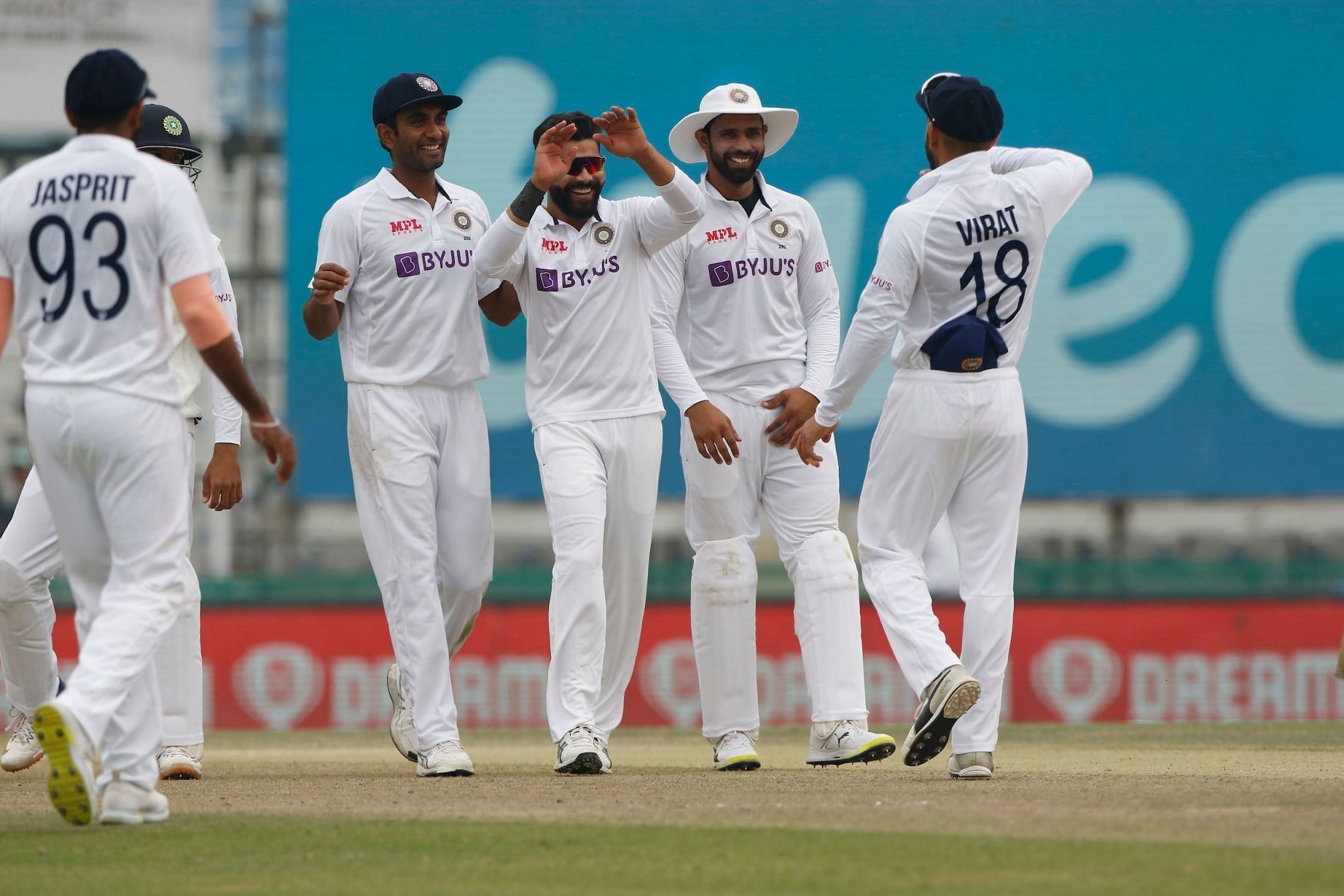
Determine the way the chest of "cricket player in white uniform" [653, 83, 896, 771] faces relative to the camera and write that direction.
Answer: toward the camera

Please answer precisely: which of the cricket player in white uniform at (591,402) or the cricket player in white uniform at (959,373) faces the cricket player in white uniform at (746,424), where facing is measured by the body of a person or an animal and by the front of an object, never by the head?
the cricket player in white uniform at (959,373)

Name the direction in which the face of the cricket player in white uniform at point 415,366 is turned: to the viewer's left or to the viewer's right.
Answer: to the viewer's right

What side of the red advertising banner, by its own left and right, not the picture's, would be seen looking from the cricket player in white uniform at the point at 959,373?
front

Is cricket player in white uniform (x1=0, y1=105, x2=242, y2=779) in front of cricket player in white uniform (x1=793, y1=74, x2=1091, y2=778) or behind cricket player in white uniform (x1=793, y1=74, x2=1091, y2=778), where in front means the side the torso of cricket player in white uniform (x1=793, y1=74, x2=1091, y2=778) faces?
in front

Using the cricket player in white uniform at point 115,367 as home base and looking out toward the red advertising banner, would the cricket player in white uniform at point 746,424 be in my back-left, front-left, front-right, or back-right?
front-right

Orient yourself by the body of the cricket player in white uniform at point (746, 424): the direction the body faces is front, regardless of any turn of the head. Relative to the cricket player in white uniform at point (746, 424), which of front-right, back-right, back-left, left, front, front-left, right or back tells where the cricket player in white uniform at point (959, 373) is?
front-left

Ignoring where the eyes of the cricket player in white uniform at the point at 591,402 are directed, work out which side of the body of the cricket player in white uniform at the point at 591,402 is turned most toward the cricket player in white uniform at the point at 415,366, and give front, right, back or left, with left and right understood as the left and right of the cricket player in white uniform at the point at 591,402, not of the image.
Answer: right

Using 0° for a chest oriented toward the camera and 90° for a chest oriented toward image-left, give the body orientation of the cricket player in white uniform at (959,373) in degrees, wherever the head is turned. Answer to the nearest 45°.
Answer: approximately 135°

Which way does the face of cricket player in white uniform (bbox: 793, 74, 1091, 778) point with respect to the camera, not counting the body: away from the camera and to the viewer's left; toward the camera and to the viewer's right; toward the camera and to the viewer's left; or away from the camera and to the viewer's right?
away from the camera and to the viewer's left

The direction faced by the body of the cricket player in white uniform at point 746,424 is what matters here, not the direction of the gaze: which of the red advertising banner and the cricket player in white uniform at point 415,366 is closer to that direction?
the cricket player in white uniform

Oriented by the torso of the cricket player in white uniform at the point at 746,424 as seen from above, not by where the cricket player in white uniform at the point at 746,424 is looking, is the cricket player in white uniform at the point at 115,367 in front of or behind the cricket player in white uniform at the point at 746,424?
in front

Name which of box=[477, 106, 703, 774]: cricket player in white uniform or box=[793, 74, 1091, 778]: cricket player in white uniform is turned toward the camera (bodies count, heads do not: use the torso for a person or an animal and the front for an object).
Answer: box=[477, 106, 703, 774]: cricket player in white uniform

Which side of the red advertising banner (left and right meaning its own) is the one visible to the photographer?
front

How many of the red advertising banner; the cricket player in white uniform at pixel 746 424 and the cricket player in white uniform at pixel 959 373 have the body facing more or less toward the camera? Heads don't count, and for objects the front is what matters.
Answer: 2

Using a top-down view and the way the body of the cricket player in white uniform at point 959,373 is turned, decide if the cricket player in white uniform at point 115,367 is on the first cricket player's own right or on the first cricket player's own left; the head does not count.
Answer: on the first cricket player's own left

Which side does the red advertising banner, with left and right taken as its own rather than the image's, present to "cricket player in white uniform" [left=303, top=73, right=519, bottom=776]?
front
